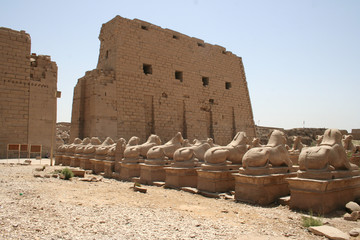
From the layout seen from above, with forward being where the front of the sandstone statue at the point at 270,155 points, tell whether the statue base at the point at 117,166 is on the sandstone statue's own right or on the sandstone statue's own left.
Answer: on the sandstone statue's own left

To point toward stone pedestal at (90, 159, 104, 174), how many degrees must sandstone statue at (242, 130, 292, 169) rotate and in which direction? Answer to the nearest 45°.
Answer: approximately 90° to its left

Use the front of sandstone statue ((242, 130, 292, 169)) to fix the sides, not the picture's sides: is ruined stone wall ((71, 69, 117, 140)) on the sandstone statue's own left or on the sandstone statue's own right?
on the sandstone statue's own left

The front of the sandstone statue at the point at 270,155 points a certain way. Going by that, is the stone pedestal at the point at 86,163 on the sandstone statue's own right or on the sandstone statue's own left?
on the sandstone statue's own left

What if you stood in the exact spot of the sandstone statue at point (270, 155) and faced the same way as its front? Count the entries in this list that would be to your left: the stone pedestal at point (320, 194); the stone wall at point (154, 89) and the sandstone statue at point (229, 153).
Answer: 2

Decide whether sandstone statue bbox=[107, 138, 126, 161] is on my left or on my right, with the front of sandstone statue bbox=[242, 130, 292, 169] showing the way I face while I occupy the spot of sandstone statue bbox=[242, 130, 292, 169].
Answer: on my left

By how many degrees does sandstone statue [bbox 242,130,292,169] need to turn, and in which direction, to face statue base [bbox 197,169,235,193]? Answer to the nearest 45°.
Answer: approximately 135° to its left

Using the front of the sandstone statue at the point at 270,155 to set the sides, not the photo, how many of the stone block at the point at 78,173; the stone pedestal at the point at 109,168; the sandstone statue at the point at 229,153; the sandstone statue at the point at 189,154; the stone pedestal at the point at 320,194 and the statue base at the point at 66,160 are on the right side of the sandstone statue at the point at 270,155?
1

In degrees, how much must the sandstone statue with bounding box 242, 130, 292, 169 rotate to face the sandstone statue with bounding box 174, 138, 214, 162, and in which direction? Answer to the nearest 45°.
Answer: approximately 90° to its left

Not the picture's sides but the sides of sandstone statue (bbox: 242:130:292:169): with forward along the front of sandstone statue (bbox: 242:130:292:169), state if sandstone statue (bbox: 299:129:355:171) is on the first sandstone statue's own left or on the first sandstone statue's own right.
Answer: on the first sandstone statue's own right

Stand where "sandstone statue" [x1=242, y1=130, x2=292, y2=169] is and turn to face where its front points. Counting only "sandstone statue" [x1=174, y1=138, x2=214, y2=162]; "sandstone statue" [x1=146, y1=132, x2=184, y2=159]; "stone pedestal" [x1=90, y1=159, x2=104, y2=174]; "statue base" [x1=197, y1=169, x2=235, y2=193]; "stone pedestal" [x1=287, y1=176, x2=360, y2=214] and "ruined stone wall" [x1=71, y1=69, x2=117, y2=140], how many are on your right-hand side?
1

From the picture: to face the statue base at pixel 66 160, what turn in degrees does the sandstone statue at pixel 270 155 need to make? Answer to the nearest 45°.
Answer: approximately 90° to its left

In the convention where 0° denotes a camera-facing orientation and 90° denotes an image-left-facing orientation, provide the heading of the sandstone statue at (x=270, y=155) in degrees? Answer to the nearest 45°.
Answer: approximately 225°

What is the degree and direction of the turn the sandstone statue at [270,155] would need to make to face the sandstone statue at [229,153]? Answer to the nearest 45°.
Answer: approximately 90° to its left
